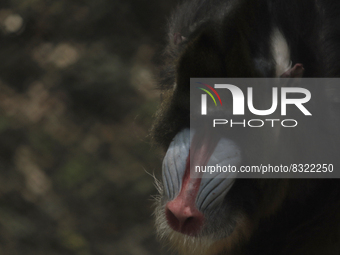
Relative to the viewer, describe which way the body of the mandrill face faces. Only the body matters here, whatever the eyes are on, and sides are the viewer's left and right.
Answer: facing the viewer and to the left of the viewer
